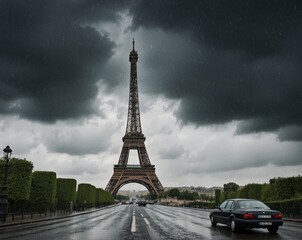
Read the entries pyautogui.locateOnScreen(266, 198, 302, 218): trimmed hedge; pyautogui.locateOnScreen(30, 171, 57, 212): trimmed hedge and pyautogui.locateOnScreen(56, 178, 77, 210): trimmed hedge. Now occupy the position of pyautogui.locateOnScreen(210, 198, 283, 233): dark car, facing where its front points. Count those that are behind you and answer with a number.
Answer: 0

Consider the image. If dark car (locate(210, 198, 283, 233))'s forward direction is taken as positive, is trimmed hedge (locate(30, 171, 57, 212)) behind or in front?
in front

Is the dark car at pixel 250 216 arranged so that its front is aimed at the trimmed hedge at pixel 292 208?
no

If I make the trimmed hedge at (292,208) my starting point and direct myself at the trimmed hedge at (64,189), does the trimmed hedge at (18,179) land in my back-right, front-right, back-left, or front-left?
front-left

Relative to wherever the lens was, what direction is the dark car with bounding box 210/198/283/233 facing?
facing away from the viewer and to the left of the viewer

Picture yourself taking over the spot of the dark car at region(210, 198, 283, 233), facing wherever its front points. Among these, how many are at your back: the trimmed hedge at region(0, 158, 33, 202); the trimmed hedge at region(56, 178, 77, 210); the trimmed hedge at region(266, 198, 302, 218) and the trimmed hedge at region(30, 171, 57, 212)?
0

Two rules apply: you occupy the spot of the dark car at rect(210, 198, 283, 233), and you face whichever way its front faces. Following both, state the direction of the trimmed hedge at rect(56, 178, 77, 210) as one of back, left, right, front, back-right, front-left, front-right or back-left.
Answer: front

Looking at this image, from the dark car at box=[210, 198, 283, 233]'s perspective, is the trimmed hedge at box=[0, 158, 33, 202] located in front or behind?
in front
